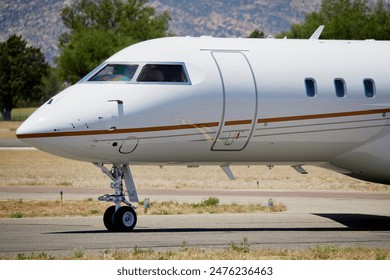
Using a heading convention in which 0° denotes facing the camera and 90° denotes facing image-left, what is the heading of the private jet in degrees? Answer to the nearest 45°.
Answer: approximately 90°
